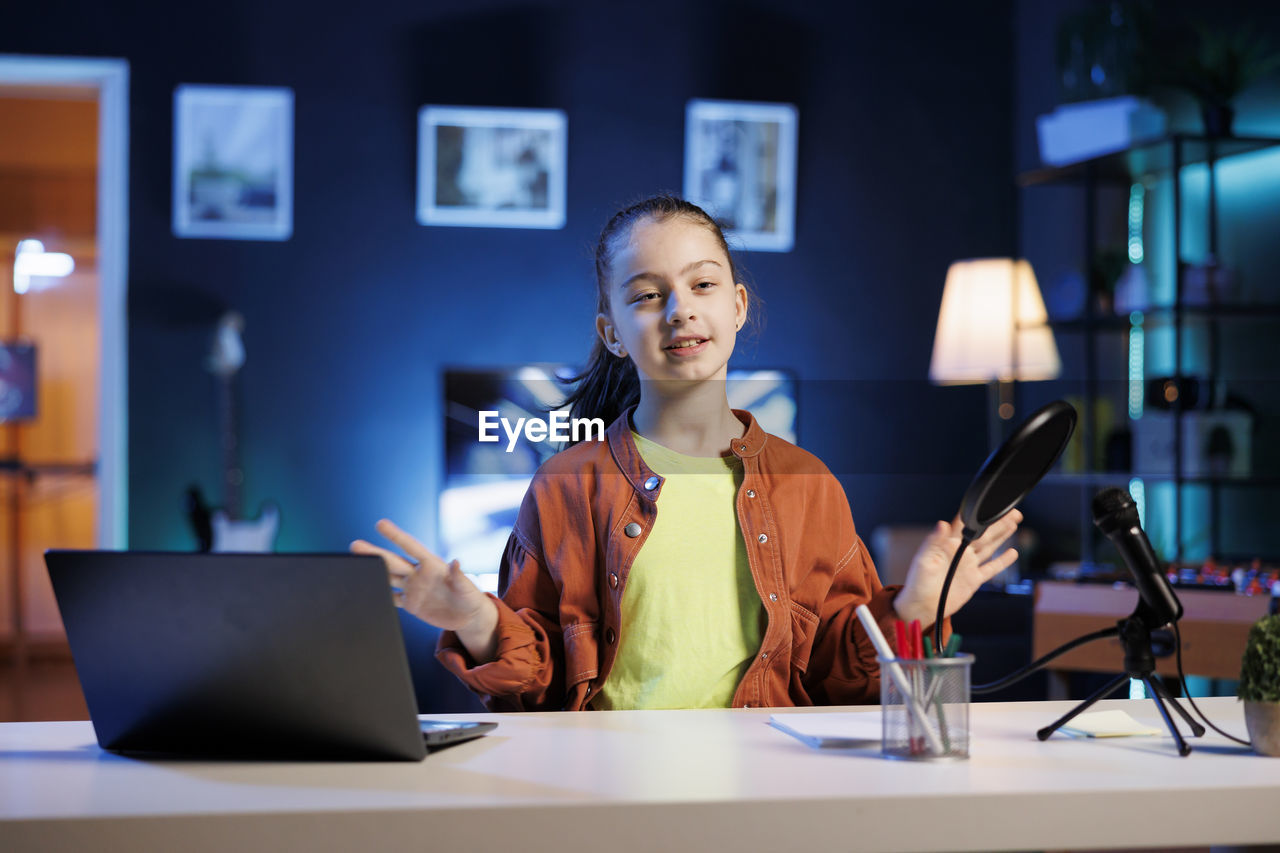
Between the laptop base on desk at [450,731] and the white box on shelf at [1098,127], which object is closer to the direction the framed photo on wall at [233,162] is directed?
the laptop base on desk

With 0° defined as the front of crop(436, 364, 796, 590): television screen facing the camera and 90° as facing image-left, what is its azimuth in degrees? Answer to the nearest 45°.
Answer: approximately 0°

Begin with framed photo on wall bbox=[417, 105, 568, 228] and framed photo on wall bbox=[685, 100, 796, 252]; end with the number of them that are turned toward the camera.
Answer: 2

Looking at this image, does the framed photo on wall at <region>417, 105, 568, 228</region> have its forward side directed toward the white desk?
yes
